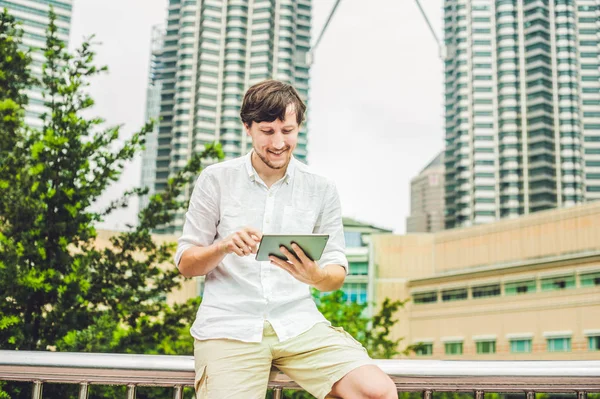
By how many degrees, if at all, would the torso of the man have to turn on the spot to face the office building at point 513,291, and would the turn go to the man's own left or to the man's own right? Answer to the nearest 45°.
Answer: approximately 180°

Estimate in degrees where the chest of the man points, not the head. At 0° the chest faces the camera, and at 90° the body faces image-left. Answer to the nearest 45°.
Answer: approximately 0°
